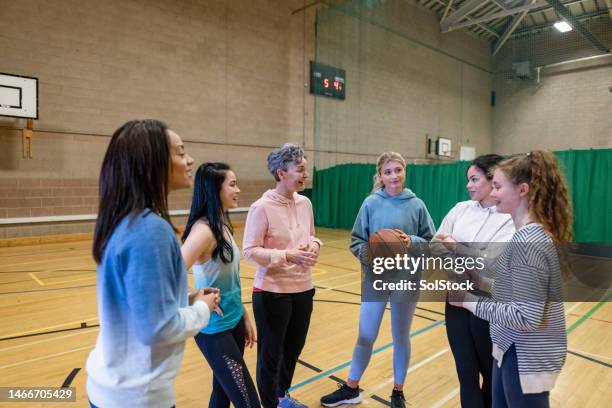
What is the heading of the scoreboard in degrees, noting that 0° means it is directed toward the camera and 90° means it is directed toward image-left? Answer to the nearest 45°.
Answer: approximately 315°

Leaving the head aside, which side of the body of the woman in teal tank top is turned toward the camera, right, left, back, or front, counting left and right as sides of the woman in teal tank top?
right

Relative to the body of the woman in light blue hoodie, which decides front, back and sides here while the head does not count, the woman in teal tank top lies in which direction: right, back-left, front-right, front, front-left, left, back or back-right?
front-right

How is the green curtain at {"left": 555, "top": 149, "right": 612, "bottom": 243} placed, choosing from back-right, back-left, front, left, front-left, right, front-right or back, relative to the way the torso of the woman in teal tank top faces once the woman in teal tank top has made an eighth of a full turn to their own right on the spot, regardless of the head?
left

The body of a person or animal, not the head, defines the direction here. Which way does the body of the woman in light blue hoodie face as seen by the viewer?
toward the camera

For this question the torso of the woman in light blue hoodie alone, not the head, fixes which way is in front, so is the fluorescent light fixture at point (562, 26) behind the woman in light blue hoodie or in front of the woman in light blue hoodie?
behind

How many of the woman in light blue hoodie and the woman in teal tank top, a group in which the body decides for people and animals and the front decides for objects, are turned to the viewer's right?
1

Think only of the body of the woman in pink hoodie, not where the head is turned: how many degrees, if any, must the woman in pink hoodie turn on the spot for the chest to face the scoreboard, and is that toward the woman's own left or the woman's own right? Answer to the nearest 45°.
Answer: approximately 135° to the woman's own left

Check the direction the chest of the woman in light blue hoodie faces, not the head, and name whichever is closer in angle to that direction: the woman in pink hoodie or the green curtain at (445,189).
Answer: the woman in pink hoodie

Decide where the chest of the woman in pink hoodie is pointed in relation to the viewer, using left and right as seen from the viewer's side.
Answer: facing the viewer and to the right of the viewer

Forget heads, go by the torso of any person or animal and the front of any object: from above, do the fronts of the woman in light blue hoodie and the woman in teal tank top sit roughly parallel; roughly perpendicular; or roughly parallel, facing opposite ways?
roughly perpendicular
